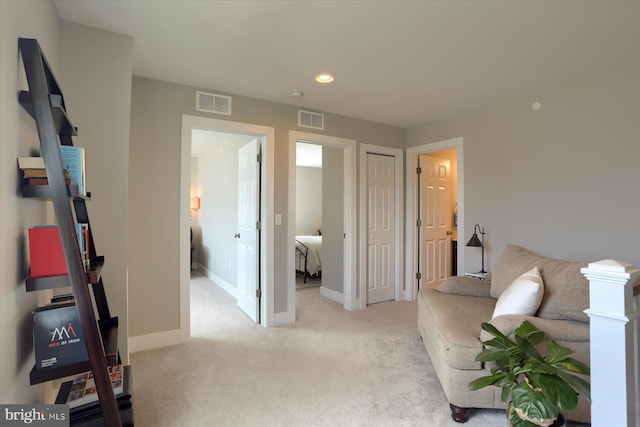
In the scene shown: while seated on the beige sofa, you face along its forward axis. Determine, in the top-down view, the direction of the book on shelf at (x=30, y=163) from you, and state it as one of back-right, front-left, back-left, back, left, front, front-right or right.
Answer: front

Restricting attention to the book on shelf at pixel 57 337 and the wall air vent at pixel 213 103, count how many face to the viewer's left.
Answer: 0

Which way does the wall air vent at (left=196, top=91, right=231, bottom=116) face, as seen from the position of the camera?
facing the viewer and to the right of the viewer

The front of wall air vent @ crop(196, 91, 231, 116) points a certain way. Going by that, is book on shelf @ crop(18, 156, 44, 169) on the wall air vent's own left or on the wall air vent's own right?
on the wall air vent's own right

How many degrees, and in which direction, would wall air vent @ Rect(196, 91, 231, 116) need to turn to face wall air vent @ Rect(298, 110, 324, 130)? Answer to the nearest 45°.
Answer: approximately 45° to its left

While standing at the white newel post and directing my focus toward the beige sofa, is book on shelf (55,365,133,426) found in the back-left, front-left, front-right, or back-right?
front-left

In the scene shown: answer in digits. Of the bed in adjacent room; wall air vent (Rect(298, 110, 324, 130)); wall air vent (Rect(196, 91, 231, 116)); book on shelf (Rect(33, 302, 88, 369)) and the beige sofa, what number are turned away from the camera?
0

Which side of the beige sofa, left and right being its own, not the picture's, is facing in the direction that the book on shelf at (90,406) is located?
front

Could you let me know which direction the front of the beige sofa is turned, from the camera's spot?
facing the viewer and to the left of the viewer

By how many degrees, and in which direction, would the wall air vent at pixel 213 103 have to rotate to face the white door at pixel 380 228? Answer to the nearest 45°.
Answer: approximately 45° to its left

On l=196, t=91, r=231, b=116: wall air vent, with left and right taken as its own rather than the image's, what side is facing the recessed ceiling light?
front
